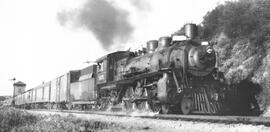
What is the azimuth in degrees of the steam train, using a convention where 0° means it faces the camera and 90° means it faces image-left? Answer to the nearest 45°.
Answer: approximately 315°
